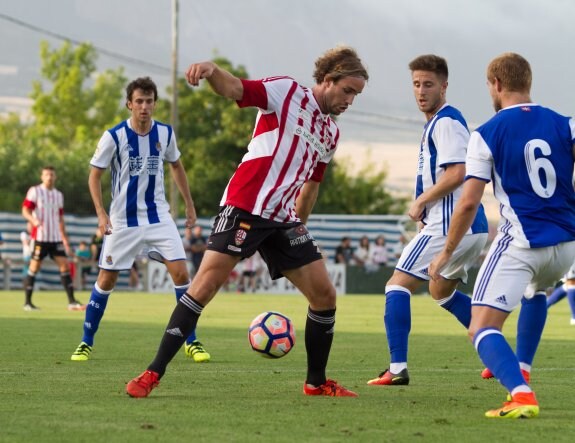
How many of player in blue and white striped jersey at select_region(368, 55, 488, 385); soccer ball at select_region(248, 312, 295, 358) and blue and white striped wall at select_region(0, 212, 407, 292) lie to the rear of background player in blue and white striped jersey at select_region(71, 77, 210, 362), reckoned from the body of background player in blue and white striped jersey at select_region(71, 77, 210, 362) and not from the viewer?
1

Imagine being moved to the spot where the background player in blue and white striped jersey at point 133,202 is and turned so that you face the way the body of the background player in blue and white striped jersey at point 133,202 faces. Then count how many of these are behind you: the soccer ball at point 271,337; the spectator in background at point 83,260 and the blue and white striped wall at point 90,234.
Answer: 2

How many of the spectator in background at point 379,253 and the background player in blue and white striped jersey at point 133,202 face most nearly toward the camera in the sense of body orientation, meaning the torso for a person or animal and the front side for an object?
2

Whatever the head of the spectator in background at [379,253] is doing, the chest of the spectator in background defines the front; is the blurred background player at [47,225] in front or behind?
in front

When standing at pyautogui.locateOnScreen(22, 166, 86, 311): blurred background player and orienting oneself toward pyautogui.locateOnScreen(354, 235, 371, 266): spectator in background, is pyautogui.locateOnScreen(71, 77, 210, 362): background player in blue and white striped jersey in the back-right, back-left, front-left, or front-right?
back-right

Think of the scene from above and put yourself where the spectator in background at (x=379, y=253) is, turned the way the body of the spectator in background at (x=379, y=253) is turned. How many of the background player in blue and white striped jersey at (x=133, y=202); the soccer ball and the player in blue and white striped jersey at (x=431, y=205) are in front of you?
3

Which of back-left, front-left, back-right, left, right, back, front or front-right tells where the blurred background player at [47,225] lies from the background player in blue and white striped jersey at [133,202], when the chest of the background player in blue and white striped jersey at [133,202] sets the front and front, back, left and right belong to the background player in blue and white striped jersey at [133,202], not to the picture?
back

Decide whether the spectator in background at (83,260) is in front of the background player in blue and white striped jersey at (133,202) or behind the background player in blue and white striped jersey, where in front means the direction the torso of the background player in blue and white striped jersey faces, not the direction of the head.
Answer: behind

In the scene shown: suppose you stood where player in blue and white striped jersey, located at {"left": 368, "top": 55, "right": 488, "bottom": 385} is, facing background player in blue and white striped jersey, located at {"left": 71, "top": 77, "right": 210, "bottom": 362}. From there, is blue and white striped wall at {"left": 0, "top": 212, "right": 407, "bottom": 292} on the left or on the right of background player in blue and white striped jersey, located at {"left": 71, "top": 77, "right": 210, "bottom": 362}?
right
